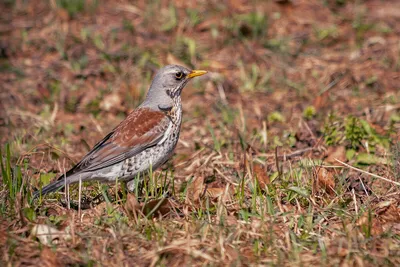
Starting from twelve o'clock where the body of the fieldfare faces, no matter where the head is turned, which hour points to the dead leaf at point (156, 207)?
The dead leaf is roughly at 3 o'clock from the fieldfare.

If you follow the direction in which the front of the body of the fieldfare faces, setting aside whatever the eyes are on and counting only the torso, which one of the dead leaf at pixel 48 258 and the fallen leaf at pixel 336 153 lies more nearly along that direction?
the fallen leaf

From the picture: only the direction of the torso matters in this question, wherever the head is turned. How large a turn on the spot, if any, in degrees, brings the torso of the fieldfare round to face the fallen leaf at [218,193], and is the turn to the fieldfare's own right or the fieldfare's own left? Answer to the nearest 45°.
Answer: approximately 45° to the fieldfare's own right

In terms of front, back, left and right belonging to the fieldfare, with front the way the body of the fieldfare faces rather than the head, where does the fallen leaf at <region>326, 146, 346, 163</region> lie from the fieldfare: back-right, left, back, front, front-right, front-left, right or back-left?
front

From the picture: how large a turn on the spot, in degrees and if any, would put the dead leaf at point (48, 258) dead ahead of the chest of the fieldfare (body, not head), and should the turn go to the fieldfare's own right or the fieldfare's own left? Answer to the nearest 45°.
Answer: approximately 90° to the fieldfare's own right

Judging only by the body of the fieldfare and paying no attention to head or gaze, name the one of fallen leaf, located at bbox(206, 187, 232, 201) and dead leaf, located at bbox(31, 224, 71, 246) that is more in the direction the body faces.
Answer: the fallen leaf

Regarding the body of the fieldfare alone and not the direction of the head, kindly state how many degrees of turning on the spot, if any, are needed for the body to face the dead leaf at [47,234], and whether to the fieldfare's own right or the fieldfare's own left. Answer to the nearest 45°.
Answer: approximately 135° to the fieldfare's own right

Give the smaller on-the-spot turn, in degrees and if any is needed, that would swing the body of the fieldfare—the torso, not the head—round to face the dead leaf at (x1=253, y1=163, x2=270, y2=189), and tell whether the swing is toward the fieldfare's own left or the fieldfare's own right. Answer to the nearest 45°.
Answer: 0° — it already faces it

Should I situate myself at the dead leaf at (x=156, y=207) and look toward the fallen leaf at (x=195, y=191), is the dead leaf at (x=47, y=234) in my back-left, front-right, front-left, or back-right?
back-left

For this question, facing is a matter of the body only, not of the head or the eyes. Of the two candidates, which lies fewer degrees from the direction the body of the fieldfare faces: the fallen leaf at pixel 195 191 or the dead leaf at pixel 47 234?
the fallen leaf

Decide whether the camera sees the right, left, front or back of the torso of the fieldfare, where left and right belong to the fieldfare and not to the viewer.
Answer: right

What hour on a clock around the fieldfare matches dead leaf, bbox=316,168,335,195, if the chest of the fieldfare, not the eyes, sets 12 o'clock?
The dead leaf is roughly at 1 o'clock from the fieldfare.
